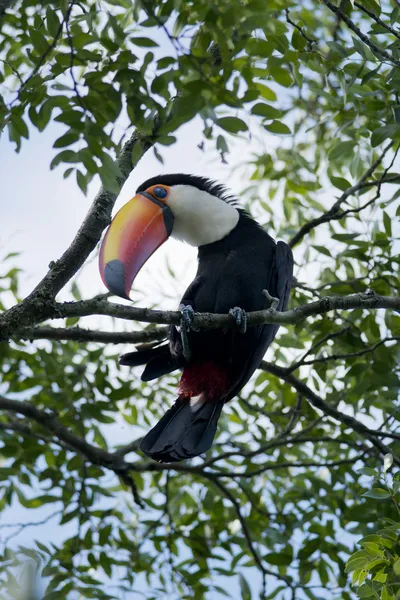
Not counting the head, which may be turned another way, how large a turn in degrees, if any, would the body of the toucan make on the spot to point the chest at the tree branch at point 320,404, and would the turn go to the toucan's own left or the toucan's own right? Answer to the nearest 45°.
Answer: approximately 135° to the toucan's own left

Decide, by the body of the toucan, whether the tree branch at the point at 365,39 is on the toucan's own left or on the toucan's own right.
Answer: on the toucan's own left

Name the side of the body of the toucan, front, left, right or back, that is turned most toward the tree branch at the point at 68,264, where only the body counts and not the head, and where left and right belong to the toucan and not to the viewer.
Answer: right

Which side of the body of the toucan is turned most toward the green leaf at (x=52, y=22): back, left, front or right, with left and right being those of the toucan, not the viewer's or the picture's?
front

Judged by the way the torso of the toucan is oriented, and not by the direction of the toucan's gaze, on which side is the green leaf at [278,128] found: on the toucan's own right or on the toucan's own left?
on the toucan's own left
